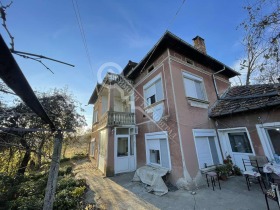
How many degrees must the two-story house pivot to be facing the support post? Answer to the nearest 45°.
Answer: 0° — it already faces it

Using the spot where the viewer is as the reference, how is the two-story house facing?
facing the viewer and to the left of the viewer

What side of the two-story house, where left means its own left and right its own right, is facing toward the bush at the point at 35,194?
front

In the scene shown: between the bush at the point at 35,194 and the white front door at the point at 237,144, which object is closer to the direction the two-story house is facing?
the bush

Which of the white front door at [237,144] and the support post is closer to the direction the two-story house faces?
the support post
